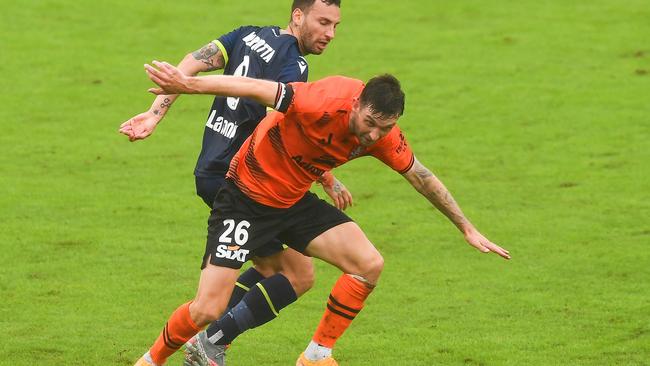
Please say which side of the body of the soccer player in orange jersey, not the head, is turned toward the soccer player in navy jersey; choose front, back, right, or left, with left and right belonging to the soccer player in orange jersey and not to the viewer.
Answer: back

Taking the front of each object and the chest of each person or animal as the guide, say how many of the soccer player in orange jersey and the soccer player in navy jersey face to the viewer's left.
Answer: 0

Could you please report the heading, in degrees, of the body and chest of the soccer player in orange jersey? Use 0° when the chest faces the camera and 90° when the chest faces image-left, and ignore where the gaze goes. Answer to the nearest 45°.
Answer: approximately 315°

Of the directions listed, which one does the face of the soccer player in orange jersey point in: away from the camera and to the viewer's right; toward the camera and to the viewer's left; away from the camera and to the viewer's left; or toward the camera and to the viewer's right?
toward the camera and to the viewer's right
